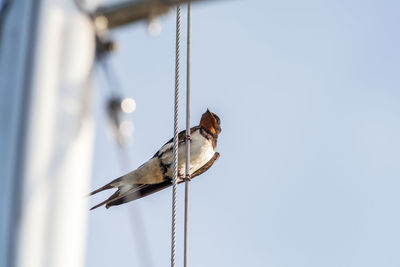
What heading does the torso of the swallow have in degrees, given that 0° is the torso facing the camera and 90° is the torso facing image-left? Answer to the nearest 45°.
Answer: approximately 270°

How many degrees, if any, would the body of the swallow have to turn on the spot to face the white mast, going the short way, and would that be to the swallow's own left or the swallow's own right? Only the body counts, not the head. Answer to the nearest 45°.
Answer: approximately 180°
